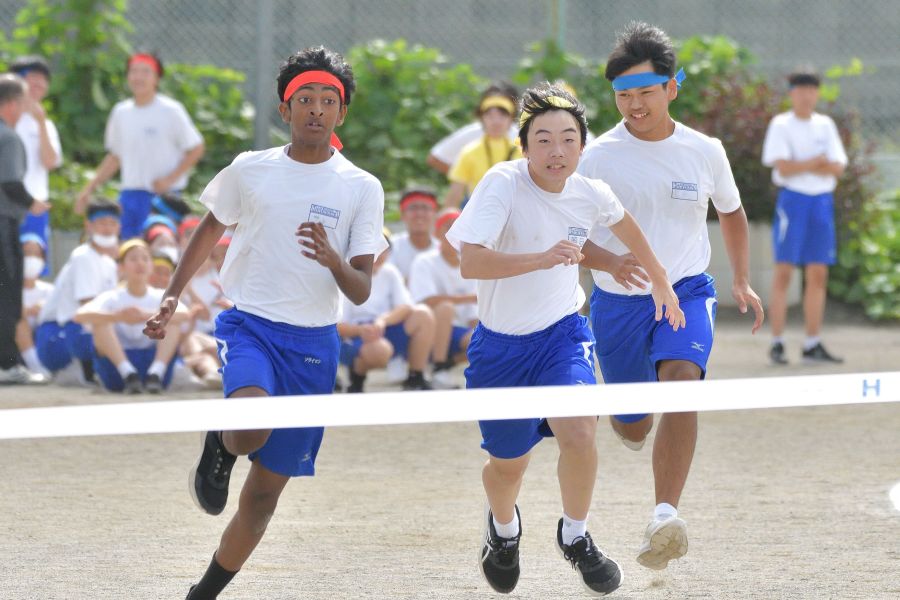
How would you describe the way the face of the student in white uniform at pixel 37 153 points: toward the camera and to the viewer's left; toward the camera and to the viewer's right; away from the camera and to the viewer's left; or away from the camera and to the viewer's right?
toward the camera and to the viewer's right

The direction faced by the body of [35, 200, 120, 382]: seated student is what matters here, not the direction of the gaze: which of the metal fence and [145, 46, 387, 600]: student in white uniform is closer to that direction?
the student in white uniform

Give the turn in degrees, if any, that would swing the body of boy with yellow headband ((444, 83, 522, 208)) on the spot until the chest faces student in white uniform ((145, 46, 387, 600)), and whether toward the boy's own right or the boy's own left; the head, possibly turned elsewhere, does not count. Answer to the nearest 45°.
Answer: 0° — they already face them

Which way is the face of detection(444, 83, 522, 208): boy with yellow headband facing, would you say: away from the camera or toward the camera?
toward the camera

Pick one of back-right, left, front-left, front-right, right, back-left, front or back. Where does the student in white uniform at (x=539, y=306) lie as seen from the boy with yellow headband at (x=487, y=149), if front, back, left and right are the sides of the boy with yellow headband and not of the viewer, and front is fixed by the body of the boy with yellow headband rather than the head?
front

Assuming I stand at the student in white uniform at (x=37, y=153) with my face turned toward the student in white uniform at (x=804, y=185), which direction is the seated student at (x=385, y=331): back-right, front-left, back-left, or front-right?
front-right

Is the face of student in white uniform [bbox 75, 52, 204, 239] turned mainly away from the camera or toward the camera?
toward the camera

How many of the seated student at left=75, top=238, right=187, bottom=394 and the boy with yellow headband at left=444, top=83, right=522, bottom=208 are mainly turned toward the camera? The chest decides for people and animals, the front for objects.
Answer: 2

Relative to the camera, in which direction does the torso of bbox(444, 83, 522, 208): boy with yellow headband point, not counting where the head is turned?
toward the camera

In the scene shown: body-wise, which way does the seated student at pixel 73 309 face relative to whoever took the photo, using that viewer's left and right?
facing the viewer and to the right of the viewer

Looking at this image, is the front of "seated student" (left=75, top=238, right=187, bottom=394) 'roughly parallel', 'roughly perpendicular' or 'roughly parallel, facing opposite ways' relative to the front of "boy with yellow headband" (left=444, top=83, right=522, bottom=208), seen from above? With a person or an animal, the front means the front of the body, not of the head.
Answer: roughly parallel

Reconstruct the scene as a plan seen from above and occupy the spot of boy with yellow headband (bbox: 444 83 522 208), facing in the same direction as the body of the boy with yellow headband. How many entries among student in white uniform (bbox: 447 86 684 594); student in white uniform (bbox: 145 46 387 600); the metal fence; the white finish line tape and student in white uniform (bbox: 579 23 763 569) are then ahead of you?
4

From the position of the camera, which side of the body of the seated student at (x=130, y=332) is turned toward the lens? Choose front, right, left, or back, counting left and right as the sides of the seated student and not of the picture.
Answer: front

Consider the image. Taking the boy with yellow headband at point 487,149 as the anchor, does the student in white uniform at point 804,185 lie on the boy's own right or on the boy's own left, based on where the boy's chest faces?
on the boy's own left

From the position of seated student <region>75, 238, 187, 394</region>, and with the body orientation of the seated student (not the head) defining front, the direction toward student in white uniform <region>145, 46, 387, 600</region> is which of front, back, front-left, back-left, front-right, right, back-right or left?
front
